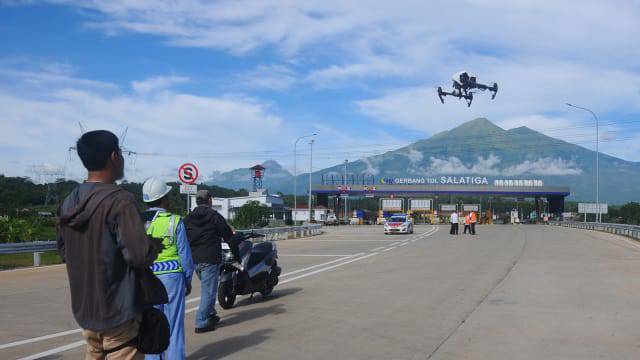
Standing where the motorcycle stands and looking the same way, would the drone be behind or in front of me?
behind

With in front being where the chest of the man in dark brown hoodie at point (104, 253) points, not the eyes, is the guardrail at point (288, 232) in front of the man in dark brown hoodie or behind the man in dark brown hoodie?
in front

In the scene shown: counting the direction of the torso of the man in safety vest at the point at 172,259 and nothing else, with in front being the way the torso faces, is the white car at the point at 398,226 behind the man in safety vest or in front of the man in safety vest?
in front

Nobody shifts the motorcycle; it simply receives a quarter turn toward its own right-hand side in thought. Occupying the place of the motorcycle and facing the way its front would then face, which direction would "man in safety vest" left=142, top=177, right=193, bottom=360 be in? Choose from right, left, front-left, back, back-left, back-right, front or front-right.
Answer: back-left

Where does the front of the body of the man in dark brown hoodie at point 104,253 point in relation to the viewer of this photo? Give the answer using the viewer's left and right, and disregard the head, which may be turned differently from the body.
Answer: facing away from the viewer and to the right of the viewer

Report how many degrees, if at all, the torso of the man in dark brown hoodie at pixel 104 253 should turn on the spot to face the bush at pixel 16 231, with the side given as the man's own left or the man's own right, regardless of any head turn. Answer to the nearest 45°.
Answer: approximately 45° to the man's own left

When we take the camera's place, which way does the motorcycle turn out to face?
facing the viewer and to the left of the viewer

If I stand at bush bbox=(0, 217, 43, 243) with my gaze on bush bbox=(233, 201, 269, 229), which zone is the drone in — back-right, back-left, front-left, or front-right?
back-right

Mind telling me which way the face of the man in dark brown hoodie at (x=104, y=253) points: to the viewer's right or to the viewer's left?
to the viewer's right

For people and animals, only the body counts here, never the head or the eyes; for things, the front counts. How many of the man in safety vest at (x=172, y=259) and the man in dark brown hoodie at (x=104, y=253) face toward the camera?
0
